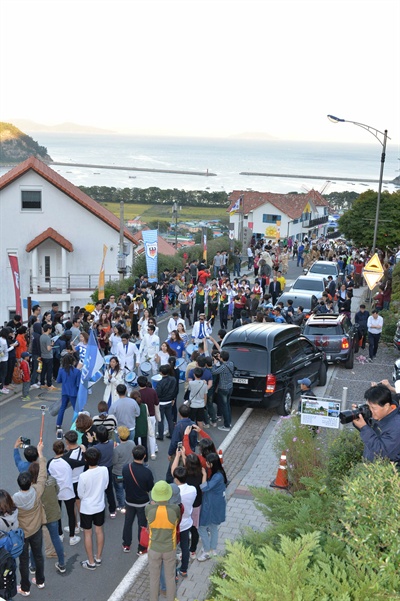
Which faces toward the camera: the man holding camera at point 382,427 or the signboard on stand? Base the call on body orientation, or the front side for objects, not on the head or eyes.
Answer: the signboard on stand

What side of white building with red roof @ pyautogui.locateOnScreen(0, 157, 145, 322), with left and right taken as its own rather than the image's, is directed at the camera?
front

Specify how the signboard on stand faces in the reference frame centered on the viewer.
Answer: facing the viewer

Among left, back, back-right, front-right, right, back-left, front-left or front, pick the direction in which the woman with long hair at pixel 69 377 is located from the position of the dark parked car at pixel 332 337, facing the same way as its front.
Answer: back-left

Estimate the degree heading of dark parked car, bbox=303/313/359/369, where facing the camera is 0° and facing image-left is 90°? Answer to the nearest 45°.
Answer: approximately 180°

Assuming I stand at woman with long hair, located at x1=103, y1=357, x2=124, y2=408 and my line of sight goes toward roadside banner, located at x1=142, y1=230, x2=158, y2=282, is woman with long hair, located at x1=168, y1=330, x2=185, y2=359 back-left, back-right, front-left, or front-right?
front-right

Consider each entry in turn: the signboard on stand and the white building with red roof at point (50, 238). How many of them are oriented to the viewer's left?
0

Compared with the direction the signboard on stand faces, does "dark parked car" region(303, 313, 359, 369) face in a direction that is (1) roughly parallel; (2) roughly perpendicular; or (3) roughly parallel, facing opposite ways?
roughly parallel, facing opposite ways

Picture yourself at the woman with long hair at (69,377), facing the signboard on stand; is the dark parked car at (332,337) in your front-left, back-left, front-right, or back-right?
front-left

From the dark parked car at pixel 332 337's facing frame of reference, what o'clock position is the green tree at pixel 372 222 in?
The green tree is roughly at 12 o'clock from the dark parked car.

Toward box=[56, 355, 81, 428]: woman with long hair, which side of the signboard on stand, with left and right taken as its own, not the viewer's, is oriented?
right

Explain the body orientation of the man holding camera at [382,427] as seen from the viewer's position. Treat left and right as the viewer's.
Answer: facing to the left of the viewer

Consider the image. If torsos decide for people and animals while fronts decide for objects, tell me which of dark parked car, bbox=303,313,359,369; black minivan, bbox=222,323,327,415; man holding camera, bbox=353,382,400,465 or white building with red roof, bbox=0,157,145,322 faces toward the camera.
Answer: the white building with red roof
